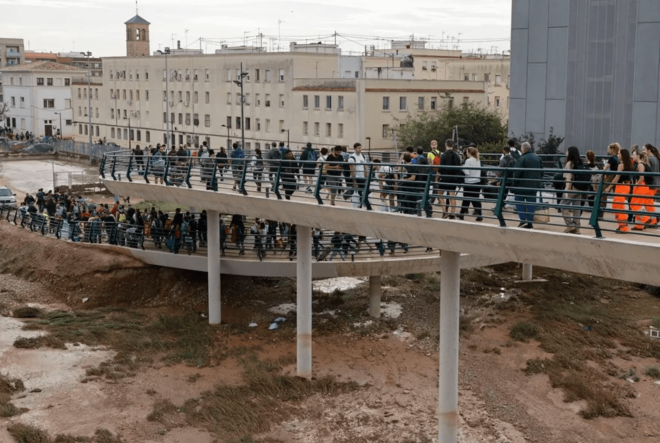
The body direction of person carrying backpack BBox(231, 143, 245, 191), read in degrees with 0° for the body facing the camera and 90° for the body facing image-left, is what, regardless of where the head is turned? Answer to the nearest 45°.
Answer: approximately 135°

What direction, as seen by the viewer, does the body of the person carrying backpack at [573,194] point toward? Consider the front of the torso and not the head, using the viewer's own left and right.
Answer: facing away from the viewer and to the left of the viewer

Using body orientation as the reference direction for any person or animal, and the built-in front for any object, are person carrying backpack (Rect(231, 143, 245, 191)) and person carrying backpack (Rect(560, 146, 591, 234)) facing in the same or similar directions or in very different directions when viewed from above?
same or similar directions

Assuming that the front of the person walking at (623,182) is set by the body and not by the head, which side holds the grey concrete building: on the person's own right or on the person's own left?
on the person's own right

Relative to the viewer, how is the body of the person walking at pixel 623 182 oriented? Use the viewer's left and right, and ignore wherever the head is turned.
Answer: facing to the left of the viewer

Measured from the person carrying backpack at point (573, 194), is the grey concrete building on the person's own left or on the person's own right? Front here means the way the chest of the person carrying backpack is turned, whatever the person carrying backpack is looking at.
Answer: on the person's own right

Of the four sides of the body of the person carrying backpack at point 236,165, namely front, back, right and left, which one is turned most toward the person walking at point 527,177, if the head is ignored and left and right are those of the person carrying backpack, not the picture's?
back

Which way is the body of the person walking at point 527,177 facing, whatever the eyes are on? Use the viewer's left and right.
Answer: facing away from the viewer and to the left of the viewer
